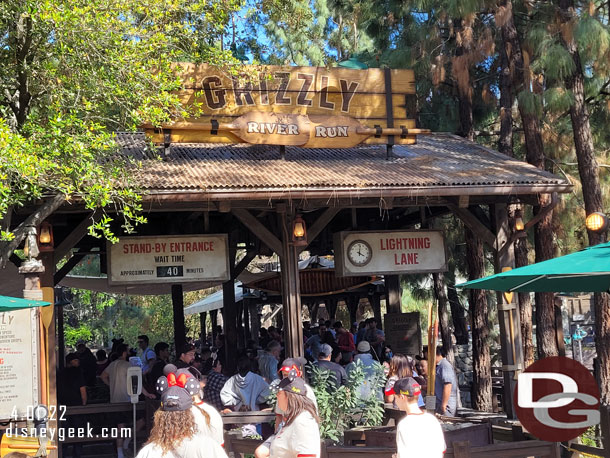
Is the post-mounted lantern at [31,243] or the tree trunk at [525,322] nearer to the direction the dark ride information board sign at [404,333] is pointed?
the post-mounted lantern

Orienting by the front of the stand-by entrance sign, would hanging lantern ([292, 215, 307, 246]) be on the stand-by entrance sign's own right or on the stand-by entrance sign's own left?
on the stand-by entrance sign's own left

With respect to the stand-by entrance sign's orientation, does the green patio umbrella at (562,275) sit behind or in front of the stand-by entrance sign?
in front
